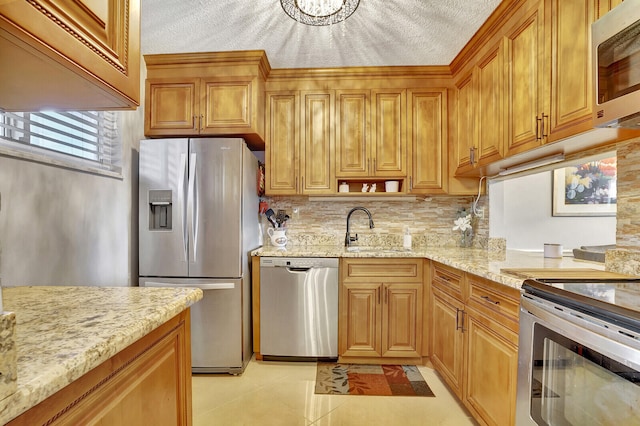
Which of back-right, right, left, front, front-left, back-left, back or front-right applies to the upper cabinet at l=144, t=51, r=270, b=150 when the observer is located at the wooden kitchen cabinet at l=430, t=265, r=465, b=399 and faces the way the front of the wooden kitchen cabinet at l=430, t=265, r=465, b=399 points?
front-right

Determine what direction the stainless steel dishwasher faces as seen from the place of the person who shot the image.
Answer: facing the viewer

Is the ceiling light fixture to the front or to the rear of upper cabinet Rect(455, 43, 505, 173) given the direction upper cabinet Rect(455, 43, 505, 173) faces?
to the front

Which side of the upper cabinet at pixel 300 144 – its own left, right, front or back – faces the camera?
front

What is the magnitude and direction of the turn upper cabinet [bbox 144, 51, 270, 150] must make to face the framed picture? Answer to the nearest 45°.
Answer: approximately 45° to its left

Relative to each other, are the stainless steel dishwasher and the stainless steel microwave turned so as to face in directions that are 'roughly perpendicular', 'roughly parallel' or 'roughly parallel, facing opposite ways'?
roughly perpendicular

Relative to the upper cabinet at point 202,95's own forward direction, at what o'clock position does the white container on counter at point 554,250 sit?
The white container on counter is roughly at 10 o'clock from the upper cabinet.

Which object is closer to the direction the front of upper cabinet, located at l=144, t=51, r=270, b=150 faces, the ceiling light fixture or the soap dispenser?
the ceiling light fixture

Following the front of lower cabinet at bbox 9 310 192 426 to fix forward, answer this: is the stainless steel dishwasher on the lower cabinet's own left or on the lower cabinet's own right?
on the lower cabinet's own left

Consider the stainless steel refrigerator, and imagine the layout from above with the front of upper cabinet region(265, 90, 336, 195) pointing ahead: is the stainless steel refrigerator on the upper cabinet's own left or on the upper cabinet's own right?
on the upper cabinet's own right

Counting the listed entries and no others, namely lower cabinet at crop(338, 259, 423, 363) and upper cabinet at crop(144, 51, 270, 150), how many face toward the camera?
2
